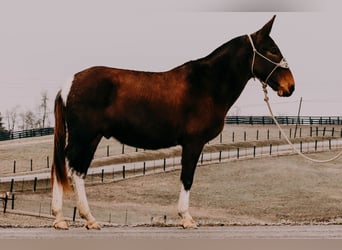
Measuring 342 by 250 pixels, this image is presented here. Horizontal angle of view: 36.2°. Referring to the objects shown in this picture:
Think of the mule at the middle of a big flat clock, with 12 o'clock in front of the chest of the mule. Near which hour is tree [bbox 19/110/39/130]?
The tree is roughly at 7 o'clock from the mule.

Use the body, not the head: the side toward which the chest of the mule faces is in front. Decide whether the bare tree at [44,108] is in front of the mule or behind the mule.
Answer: behind

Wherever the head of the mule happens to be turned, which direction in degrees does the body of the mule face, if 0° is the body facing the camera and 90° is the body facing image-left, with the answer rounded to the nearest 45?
approximately 270°
